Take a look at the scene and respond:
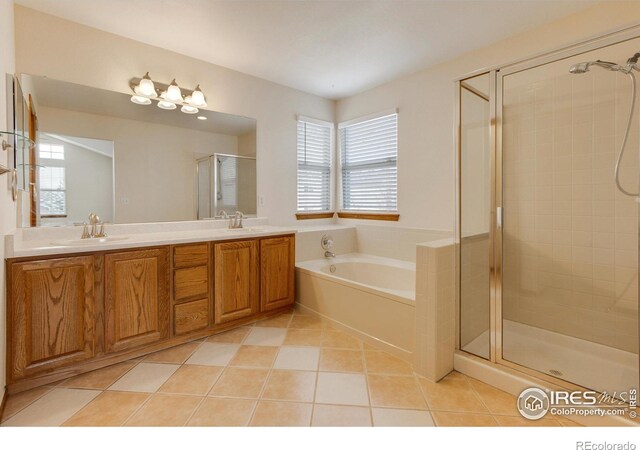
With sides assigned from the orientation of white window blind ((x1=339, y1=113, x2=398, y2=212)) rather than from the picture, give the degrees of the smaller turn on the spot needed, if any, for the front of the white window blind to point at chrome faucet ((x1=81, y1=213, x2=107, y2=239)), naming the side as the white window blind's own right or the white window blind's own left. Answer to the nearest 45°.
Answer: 0° — it already faces it

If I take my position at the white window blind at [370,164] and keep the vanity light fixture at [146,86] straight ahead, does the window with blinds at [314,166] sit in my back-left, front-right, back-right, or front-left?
front-right

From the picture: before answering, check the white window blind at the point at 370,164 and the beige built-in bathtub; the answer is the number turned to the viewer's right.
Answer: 0

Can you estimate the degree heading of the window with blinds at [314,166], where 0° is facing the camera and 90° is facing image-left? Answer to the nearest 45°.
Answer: approximately 315°

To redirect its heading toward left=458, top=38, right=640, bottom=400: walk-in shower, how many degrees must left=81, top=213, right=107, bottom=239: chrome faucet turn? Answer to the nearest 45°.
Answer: approximately 45° to its left

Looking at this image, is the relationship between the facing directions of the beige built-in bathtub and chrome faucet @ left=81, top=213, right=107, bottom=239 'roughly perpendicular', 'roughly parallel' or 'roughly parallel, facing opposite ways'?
roughly perpendicular

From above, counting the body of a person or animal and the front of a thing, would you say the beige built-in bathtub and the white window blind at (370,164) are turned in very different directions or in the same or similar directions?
same or similar directions

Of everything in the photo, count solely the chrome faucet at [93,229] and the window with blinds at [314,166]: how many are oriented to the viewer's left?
0

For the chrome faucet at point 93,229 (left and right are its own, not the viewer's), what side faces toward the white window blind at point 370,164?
left

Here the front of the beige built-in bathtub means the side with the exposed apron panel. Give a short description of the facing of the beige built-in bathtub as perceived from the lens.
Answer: facing the viewer and to the left of the viewer

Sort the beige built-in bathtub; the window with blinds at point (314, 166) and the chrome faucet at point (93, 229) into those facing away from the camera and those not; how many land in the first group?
0

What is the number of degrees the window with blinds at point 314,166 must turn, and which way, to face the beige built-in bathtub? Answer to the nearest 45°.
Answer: approximately 45° to its right
